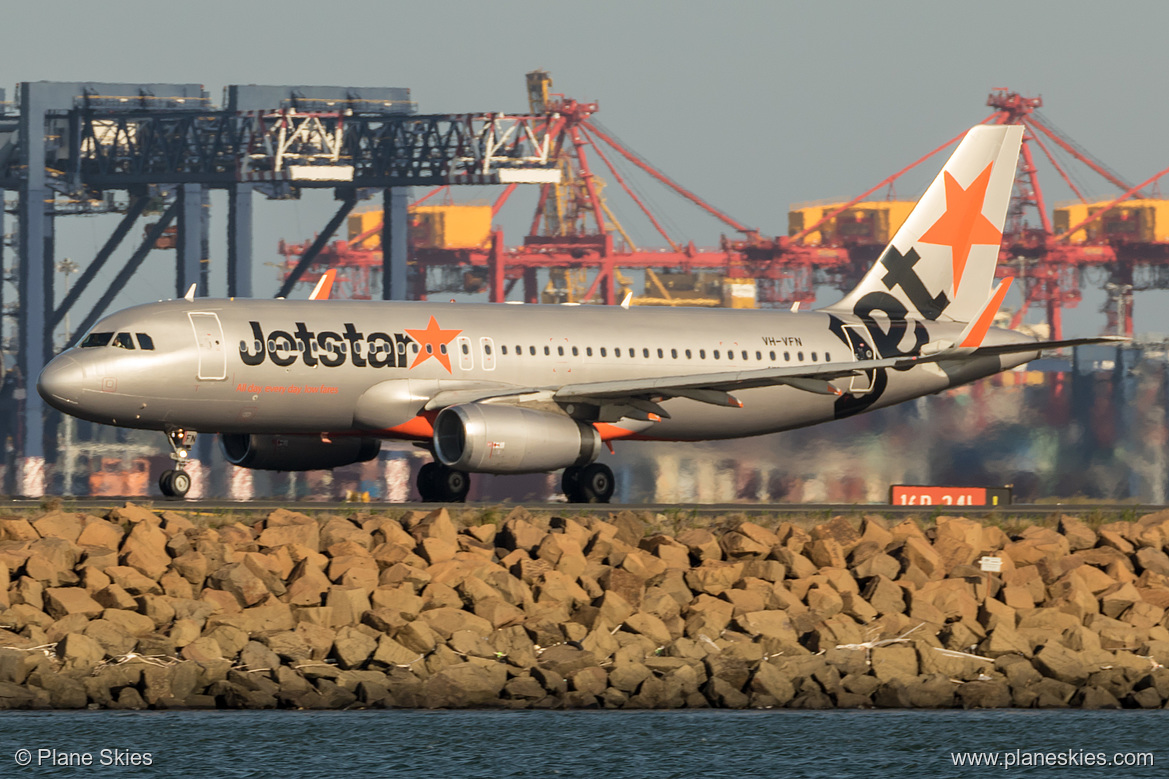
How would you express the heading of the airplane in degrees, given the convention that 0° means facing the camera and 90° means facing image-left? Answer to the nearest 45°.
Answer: approximately 45°

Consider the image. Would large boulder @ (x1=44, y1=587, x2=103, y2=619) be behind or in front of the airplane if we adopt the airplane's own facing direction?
in front
